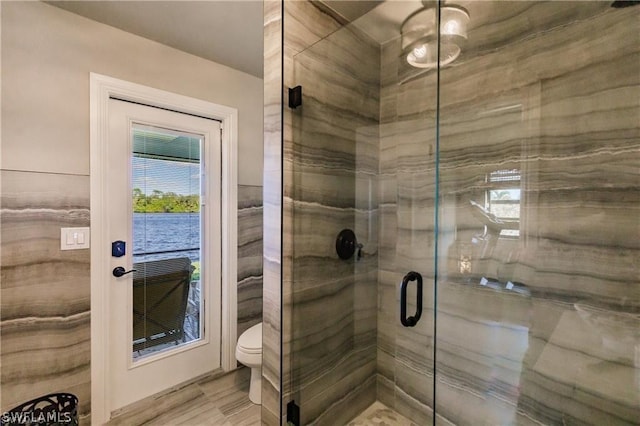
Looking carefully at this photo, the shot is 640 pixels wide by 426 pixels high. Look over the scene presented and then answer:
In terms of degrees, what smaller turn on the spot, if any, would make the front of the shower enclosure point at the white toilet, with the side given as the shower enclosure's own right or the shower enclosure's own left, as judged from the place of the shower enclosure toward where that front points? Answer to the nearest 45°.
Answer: approximately 45° to the shower enclosure's own right

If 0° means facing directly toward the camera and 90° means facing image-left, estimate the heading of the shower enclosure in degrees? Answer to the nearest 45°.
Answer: approximately 45°

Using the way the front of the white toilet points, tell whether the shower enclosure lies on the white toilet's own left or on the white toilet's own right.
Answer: on the white toilet's own left

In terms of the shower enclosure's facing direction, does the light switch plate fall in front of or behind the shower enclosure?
in front

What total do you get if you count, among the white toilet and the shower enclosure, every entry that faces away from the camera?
0

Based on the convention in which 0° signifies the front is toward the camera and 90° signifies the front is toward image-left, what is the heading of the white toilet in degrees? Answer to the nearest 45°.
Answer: approximately 45°
